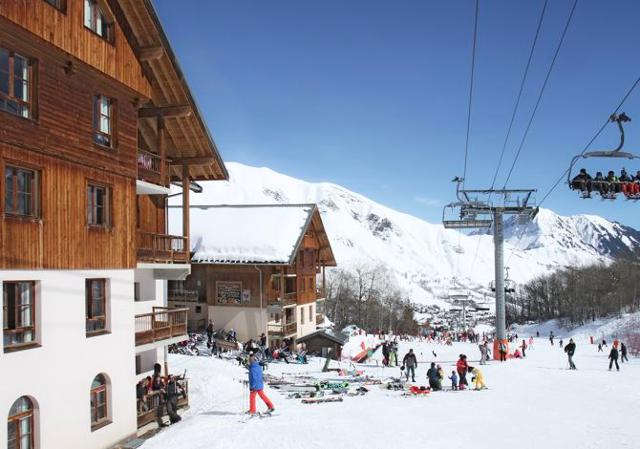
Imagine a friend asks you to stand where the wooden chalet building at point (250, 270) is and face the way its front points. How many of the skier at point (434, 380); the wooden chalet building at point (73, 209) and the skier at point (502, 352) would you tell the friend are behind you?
0

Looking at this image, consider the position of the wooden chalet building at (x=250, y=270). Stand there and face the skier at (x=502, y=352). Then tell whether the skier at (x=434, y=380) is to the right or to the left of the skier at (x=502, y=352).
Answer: right

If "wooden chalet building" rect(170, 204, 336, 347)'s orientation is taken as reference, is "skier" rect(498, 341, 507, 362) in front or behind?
in front

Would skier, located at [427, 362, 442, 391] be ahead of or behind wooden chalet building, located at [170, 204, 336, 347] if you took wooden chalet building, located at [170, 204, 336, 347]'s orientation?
ahead

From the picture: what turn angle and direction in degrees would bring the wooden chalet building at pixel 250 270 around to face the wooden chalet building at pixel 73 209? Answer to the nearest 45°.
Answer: approximately 45° to its right
